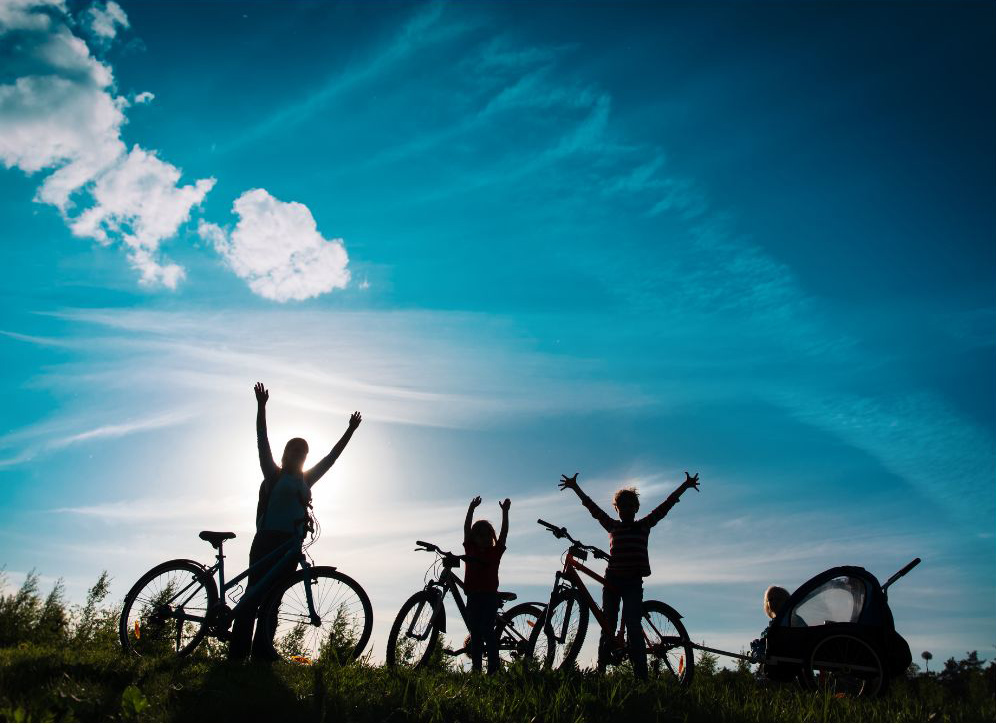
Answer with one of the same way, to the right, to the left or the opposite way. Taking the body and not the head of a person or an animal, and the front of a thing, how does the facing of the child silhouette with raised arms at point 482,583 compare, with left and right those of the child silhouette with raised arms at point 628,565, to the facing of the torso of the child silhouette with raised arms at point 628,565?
the same way

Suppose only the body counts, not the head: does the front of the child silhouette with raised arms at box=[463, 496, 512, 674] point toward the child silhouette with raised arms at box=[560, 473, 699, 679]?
no

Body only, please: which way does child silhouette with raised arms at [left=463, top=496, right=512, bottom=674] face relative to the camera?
toward the camera

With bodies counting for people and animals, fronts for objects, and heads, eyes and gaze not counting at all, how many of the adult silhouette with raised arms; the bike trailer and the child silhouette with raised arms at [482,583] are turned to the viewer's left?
1

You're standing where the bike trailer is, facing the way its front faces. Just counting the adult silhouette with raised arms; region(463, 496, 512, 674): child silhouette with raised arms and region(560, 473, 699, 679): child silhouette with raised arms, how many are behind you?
0

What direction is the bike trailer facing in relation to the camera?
to the viewer's left

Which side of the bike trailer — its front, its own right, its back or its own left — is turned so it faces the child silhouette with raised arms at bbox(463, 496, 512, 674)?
front

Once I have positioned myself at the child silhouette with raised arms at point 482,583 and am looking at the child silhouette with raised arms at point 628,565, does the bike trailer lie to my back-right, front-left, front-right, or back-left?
front-right

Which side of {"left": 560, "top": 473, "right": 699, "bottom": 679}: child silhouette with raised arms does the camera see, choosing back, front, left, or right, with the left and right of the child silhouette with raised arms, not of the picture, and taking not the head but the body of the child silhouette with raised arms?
front
